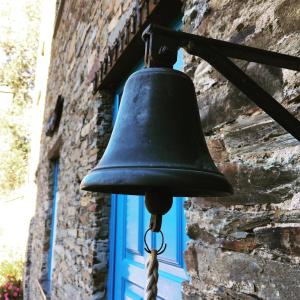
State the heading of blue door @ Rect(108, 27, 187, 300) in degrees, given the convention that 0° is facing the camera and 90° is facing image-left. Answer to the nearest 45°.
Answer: approximately 45°

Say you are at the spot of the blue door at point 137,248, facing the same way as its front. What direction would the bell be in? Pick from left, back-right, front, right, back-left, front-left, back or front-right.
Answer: front-left

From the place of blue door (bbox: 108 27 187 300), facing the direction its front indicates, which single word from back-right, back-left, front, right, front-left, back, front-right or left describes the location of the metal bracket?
front-left
